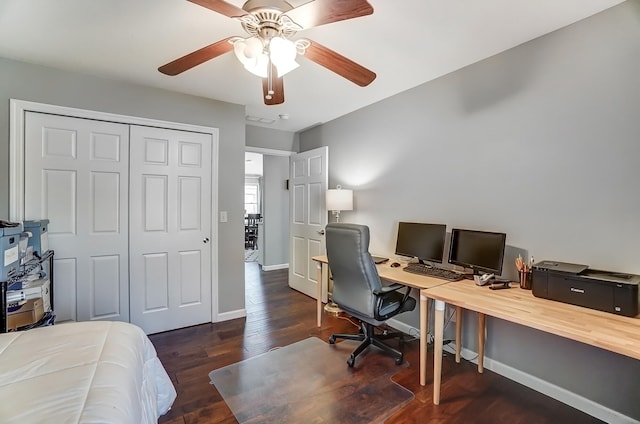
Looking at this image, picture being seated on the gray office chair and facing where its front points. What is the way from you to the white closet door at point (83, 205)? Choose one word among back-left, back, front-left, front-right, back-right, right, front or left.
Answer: back-left

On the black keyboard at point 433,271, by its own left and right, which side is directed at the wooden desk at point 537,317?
left

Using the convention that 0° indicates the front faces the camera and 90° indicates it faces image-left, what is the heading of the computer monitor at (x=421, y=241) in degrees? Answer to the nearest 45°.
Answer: approximately 45°

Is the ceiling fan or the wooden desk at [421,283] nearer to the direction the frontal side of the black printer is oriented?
the ceiling fan

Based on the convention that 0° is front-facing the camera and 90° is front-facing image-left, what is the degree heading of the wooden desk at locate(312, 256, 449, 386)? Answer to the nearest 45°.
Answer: approximately 45°

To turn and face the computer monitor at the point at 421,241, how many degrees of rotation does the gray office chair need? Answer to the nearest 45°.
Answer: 0° — it already faces it

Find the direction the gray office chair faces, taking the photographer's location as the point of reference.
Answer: facing away from the viewer and to the right of the viewer

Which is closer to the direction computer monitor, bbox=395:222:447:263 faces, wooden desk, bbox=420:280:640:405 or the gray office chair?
the gray office chair

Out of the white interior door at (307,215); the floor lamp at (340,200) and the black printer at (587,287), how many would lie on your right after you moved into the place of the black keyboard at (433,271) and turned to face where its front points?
2

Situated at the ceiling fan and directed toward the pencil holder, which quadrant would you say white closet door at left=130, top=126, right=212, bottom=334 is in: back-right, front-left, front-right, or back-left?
back-left

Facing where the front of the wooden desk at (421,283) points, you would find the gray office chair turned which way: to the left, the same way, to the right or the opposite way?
the opposite way

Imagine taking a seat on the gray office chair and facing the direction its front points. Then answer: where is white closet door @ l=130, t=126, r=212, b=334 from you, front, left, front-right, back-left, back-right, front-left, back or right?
back-left

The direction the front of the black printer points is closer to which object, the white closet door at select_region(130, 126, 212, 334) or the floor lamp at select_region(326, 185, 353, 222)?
the white closet door

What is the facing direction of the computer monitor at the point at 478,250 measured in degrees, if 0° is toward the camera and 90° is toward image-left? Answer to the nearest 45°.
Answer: approximately 45°
